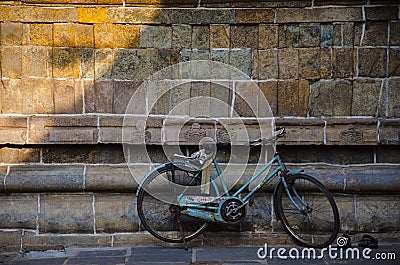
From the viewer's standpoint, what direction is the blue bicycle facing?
to the viewer's right
